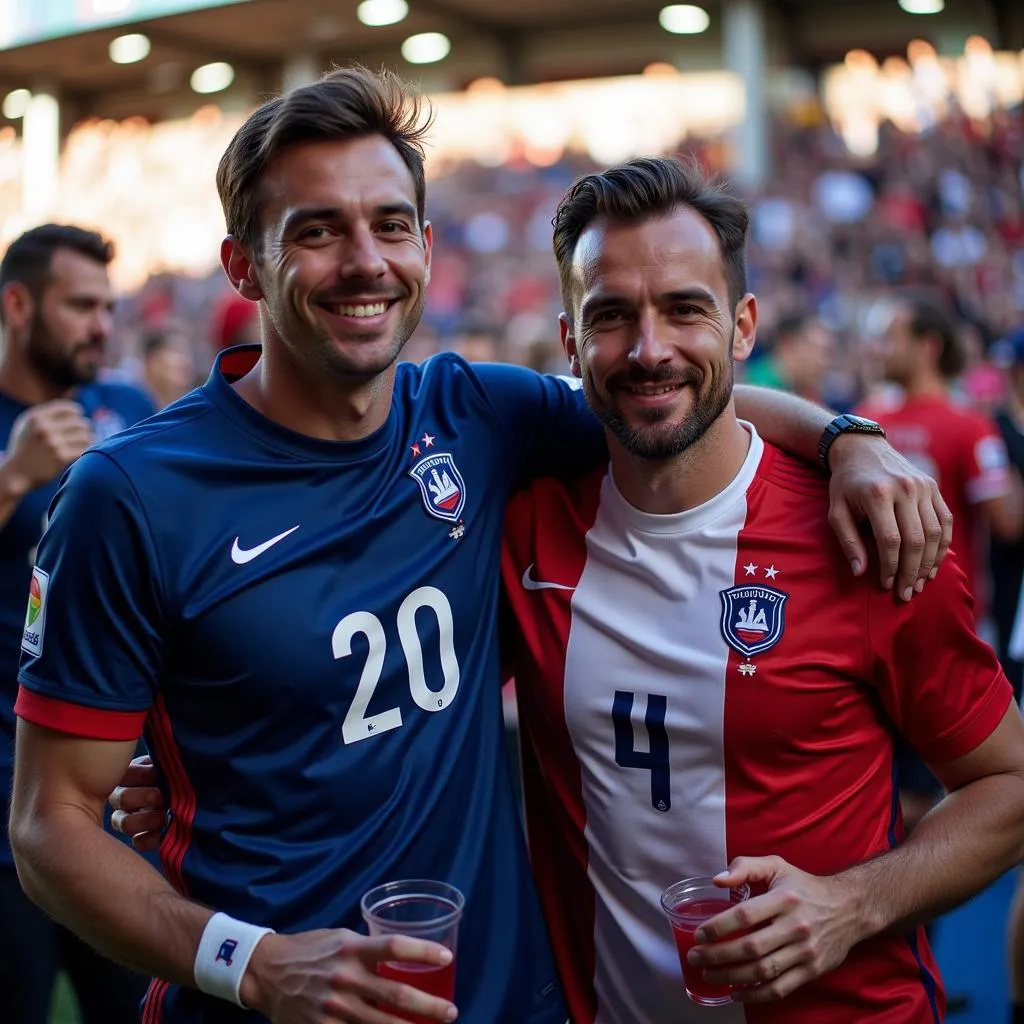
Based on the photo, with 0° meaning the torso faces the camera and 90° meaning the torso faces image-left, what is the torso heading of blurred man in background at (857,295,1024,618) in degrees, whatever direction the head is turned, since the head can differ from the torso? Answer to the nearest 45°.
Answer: approximately 135°

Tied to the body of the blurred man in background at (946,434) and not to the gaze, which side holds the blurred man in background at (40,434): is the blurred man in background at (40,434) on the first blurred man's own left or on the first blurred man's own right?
on the first blurred man's own left

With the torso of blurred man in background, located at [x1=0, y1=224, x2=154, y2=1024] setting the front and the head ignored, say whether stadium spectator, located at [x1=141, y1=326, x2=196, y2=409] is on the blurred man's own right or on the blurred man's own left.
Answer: on the blurred man's own left

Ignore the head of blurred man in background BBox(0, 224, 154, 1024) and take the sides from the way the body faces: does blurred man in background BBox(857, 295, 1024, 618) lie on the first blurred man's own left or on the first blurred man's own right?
on the first blurred man's own left

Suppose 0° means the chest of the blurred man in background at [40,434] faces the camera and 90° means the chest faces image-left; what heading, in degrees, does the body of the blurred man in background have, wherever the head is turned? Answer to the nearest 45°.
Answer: approximately 315°

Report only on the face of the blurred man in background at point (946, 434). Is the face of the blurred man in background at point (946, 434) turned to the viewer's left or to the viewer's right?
to the viewer's left
